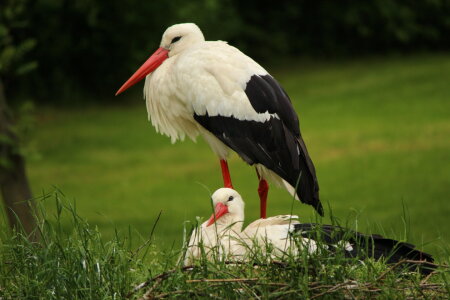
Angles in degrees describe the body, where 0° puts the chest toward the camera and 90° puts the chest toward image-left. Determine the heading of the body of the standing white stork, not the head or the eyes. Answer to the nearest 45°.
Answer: approximately 90°

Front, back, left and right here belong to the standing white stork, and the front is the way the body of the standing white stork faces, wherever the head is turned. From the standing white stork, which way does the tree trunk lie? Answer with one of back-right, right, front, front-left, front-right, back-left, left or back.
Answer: front-right

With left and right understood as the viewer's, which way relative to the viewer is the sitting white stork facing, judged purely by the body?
facing to the left of the viewer

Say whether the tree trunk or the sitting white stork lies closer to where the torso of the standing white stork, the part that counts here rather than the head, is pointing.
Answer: the tree trunk

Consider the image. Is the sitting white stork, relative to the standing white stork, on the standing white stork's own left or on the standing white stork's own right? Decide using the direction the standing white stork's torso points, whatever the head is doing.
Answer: on the standing white stork's own left

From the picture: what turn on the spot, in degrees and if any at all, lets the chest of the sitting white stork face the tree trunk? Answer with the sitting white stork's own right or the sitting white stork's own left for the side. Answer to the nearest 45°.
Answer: approximately 45° to the sitting white stork's own right

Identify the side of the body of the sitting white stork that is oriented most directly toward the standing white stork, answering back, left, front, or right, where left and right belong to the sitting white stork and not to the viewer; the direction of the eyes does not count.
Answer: right

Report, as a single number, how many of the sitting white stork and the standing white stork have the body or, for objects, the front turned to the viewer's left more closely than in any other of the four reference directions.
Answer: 2
